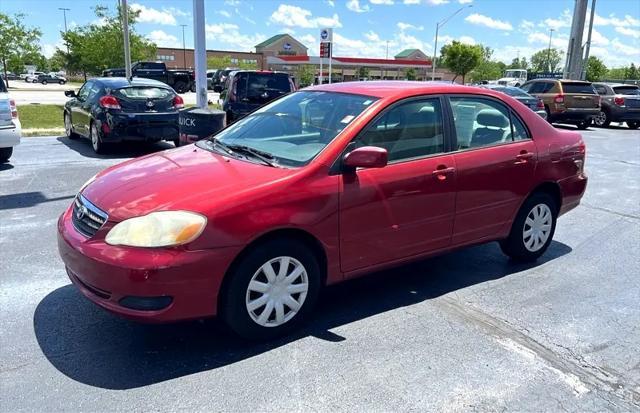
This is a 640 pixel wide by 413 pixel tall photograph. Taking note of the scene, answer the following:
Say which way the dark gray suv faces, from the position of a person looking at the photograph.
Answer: facing away from the viewer and to the left of the viewer

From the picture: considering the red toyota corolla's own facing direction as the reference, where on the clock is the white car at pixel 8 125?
The white car is roughly at 3 o'clock from the red toyota corolla.

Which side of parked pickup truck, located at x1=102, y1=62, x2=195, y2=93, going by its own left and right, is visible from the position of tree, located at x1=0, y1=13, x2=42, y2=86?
front

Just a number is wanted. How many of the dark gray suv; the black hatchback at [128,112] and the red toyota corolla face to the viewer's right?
0

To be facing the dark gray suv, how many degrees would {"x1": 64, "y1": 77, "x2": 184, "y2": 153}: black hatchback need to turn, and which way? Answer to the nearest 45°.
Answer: approximately 135° to its right

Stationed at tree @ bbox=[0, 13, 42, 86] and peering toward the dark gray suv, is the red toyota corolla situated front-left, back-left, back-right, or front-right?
front-right

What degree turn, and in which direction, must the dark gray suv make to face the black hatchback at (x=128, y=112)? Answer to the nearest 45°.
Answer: approximately 90° to its left

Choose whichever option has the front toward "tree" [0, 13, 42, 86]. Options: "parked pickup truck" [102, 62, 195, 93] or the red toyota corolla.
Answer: the parked pickup truck

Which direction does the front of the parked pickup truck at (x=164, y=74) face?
to the viewer's left

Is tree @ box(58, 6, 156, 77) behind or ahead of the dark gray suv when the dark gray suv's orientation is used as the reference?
ahead

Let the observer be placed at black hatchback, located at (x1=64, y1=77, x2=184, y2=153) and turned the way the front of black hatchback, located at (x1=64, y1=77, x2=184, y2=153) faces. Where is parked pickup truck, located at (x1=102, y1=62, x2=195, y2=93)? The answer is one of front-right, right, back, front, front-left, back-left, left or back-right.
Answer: front-right

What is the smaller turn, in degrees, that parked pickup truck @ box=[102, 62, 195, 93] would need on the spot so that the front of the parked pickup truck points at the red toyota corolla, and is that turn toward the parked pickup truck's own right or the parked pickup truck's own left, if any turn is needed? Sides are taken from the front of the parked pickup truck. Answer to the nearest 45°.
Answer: approximately 90° to the parked pickup truck's own left

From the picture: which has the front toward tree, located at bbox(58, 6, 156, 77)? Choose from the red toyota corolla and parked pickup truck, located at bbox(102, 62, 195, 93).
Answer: the parked pickup truck

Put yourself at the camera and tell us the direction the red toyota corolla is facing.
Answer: facing the viewer and to the left of the viewer

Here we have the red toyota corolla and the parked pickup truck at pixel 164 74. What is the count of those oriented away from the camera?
0

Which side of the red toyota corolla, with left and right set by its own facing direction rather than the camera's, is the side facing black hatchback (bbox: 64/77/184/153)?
right

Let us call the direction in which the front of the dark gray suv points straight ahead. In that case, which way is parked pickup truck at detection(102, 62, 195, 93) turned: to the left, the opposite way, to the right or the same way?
to the left
